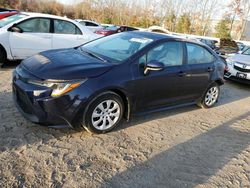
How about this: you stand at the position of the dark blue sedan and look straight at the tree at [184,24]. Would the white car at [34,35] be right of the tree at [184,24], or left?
left

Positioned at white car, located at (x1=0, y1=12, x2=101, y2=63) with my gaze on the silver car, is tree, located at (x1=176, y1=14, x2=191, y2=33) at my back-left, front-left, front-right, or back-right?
front-left

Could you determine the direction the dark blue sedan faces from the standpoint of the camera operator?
facing the viewer and to the left of the viewer

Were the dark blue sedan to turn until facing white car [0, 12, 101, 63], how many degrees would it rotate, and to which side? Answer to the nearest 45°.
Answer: approximately 90° to its right

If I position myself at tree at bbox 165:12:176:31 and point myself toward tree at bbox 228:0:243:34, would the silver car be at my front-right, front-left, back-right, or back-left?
front-right

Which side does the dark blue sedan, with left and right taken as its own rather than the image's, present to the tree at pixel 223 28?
back

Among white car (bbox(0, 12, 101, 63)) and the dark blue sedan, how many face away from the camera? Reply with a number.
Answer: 0

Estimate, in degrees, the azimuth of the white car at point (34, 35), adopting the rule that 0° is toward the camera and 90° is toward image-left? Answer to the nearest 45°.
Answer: approximately 90°

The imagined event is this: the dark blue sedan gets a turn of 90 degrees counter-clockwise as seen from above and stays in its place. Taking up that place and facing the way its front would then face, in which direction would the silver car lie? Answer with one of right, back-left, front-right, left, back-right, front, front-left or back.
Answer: left
